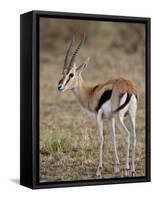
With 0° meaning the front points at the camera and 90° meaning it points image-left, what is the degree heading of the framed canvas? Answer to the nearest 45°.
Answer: approximately 315°
